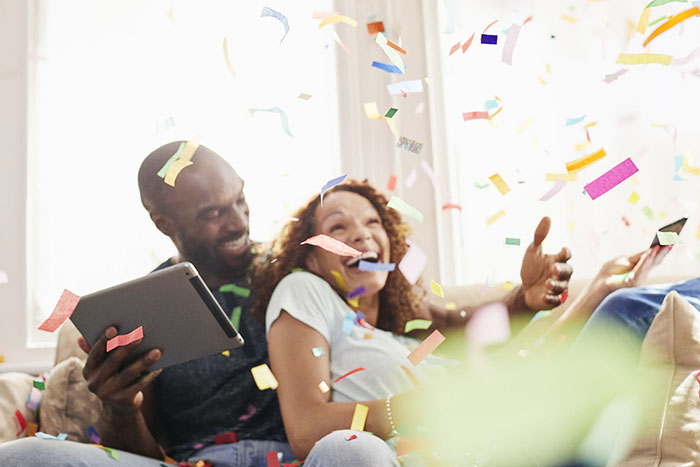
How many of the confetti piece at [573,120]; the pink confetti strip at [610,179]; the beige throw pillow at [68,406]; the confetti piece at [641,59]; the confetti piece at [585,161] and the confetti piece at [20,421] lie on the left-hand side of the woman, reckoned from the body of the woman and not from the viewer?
4

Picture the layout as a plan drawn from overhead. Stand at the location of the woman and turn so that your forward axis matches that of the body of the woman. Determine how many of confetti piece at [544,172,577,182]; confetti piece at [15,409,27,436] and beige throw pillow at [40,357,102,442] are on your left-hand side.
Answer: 1

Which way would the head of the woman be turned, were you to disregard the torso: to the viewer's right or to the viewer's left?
to the viewer's right

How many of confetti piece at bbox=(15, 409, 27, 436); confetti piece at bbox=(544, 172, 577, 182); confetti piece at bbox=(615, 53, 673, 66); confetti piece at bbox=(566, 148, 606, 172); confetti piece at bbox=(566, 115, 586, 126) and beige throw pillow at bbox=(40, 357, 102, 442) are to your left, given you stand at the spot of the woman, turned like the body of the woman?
4

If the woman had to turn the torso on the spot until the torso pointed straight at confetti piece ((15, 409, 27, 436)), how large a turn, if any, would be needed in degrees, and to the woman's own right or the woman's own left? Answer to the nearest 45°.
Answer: approximately 135° to the woman's own right

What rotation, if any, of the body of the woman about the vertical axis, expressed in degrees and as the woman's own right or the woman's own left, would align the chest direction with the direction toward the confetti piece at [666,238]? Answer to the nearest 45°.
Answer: approximately 45° to the woman's own left

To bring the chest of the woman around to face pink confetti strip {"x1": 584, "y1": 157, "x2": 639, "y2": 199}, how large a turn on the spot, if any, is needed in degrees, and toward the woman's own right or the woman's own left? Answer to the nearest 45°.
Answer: approximately 90° to the woman's own left

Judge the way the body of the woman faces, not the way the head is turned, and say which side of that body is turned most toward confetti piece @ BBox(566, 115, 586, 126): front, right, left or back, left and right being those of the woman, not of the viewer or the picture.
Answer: left

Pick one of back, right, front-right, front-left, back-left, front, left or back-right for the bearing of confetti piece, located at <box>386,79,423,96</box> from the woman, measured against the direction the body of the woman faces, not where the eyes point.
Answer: back-left

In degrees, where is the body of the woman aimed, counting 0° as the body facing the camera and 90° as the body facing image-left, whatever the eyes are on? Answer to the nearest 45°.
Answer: approximately 315°
